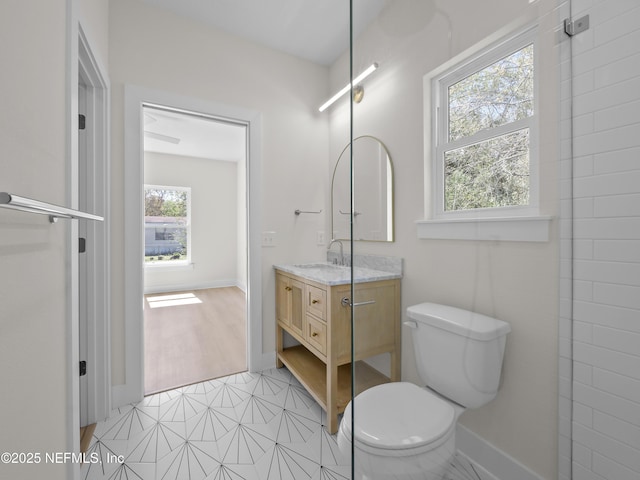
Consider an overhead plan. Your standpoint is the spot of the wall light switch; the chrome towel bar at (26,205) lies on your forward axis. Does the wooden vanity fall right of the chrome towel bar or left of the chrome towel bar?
left

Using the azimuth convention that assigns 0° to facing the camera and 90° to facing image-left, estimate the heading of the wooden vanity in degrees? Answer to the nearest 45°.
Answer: approximately 45°

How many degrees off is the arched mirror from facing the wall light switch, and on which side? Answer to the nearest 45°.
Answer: approximately 90° to its right

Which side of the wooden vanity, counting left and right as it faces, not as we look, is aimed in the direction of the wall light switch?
right

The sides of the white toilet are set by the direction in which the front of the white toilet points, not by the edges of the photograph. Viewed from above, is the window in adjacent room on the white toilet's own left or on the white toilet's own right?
on the white toilet's own right

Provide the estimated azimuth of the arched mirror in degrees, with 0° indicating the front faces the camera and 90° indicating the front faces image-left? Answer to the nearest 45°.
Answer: approximately 45°

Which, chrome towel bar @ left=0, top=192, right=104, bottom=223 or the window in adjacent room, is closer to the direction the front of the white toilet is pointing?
the chrome towel bar

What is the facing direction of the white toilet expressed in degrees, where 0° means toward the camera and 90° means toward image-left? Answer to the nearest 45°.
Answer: approximately 45°
